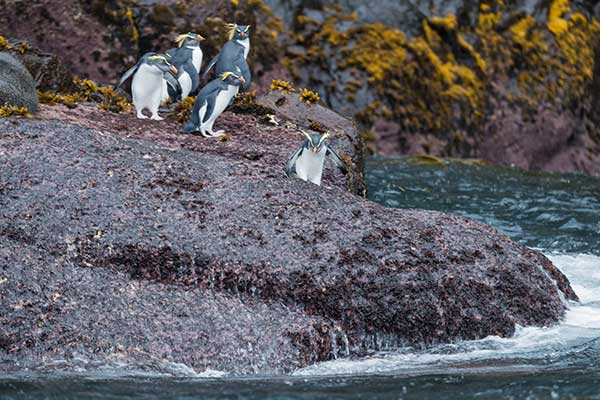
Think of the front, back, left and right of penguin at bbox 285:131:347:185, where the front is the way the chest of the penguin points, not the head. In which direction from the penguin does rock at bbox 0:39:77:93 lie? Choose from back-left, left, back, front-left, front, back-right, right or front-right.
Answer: back-right

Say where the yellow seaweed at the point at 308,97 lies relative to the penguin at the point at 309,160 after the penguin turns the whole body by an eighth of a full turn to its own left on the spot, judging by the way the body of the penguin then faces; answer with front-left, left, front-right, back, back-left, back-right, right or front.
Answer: back-left

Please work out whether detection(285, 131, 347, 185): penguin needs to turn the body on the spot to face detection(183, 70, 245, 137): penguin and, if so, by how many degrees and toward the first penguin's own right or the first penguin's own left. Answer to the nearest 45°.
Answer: approximately 135° to the first penguin's own right

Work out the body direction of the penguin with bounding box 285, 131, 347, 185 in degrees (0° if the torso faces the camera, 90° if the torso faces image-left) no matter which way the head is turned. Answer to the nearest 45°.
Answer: approximately 0°
